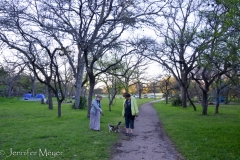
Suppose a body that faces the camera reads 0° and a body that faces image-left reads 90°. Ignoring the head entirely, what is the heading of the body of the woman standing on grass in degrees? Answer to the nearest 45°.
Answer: approximately 270°
